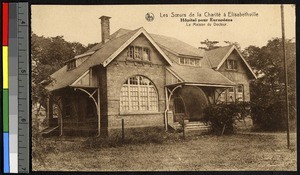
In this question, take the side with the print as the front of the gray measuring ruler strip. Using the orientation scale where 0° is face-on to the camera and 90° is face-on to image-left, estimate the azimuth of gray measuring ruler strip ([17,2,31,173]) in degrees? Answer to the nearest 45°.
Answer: approximately 0°

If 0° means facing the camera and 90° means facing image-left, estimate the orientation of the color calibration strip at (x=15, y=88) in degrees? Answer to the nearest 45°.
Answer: approximately 0°

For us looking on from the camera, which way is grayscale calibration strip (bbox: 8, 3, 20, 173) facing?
facing the viewer
